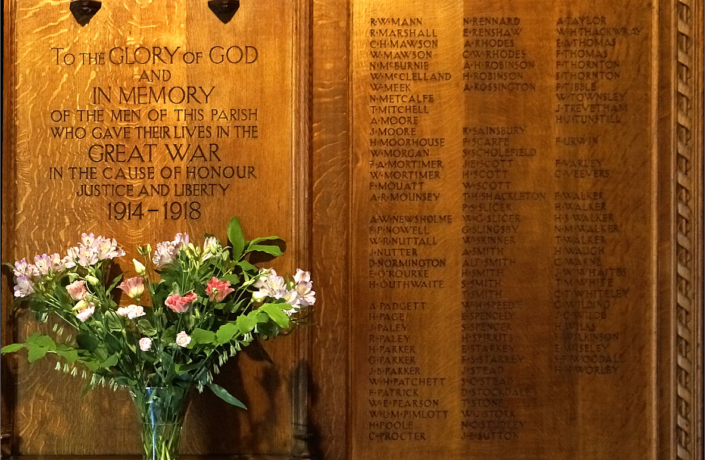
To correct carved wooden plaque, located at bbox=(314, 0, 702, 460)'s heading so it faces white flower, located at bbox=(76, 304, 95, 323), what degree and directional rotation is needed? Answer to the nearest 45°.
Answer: approximately 45° to its right

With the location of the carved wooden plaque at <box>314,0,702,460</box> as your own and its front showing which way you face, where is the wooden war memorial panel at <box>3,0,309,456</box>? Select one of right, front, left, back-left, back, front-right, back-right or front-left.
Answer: right

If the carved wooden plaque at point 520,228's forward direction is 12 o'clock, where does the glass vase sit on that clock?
The glass vase is roughly at 2 o'clock from the carved wooden plaque.

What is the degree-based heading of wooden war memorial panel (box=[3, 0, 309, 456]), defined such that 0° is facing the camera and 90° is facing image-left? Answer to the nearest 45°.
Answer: approximately 0°

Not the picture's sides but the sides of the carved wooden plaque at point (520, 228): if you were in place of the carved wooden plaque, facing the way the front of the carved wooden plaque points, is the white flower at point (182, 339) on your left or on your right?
on your right

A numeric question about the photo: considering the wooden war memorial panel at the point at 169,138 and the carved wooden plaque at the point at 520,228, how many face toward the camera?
2

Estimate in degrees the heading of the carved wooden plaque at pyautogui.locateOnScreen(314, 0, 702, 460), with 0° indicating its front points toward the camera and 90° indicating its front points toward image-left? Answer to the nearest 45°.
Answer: approximately 0°

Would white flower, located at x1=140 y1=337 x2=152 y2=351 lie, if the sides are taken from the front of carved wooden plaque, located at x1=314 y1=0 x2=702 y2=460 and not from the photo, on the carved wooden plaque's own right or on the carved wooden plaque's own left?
on the carved wooden plaque's own right
